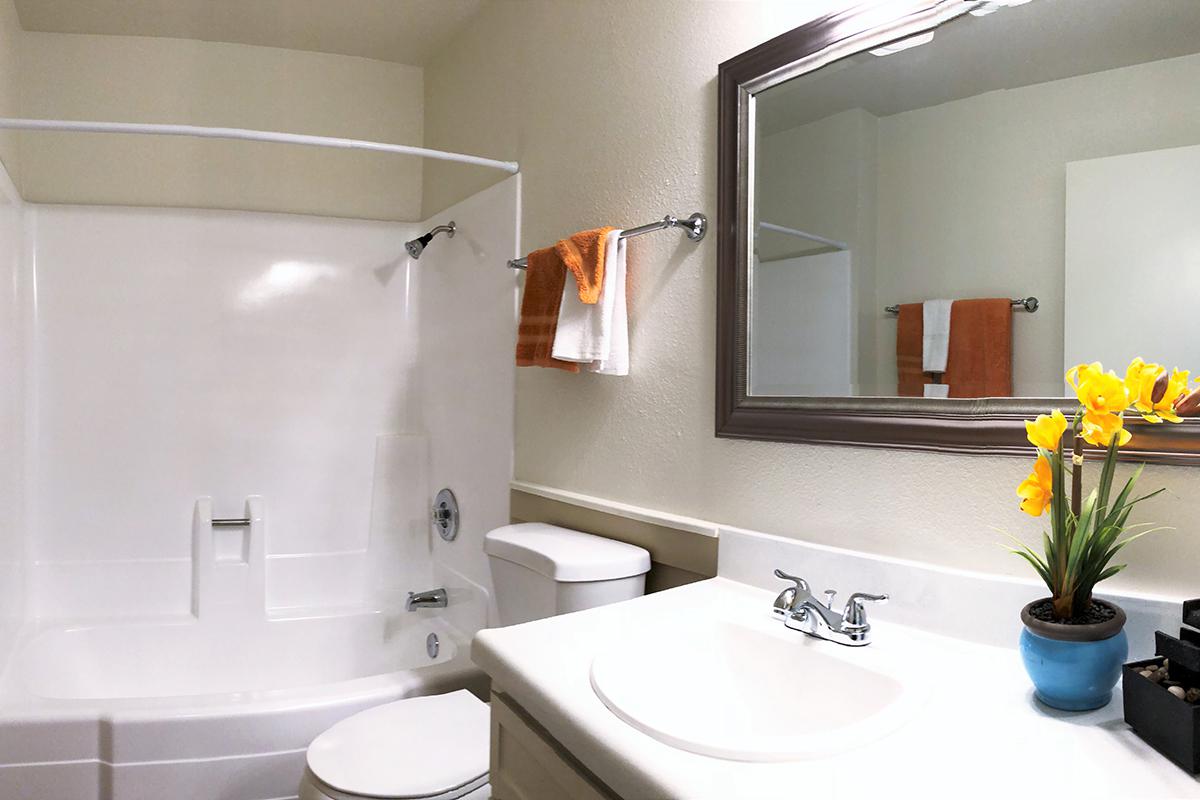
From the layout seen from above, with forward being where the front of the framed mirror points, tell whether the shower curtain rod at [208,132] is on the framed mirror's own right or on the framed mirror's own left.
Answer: on the framed mirror's own right

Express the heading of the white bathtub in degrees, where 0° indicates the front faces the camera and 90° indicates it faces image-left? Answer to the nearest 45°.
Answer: approximately 0°

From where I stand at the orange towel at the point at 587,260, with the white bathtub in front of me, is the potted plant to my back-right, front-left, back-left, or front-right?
back-left

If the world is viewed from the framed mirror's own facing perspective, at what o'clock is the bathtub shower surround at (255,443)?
The bathtub shower surround is roughly at 2 o'clock from the framed mirror.

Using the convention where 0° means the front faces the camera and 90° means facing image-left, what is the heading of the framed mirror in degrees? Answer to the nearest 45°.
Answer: approximately 45°

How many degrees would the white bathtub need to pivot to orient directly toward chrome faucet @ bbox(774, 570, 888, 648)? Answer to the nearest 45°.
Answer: approximately 45° to its left

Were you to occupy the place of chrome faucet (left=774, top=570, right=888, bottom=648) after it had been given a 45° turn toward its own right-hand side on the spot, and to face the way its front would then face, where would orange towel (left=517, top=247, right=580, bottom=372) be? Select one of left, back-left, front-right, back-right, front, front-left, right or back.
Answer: front-right

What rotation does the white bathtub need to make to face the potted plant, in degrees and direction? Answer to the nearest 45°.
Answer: approximately 45° to its left
